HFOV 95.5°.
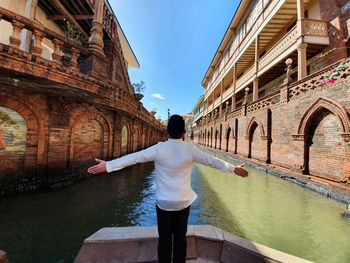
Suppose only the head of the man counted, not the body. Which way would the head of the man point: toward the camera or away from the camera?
away from the camera

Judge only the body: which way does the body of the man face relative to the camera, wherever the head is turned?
away from the camera

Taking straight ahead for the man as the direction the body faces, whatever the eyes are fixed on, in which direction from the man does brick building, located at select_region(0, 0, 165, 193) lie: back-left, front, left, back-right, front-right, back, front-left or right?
front-left

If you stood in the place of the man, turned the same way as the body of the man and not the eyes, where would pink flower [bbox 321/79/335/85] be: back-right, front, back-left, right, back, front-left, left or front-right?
front-right
